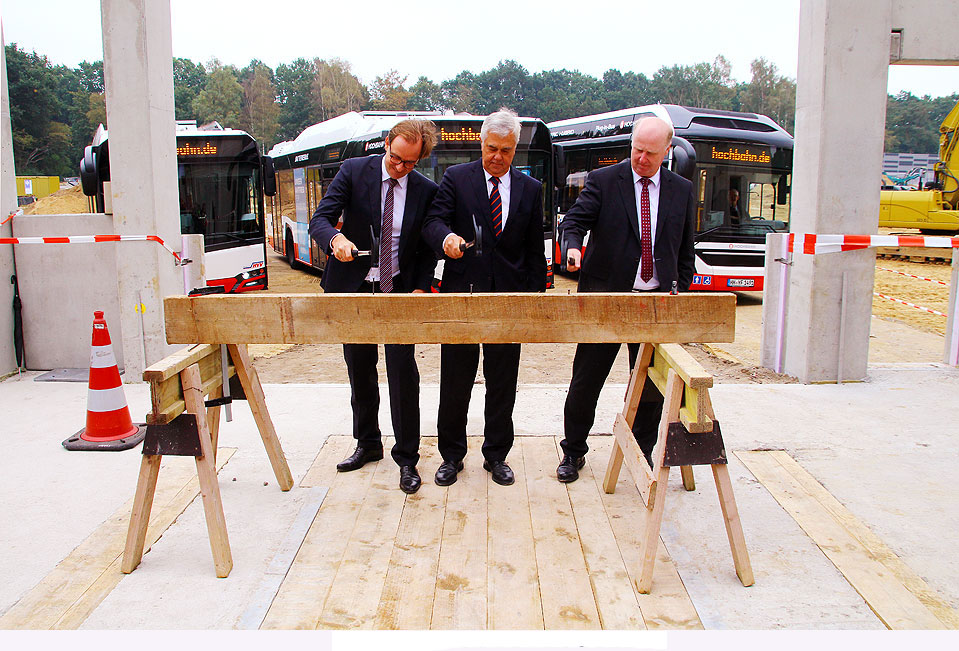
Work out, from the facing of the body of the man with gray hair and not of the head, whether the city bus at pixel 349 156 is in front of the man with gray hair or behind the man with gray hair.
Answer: behind

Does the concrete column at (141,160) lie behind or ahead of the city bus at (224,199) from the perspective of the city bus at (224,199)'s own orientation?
ahead

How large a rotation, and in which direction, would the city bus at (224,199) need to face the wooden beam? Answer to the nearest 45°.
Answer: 0° — it already faces it

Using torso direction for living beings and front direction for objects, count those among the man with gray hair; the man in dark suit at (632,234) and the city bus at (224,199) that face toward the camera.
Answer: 3

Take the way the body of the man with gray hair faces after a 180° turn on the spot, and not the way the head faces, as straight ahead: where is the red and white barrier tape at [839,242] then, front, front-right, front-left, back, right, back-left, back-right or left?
front-right
